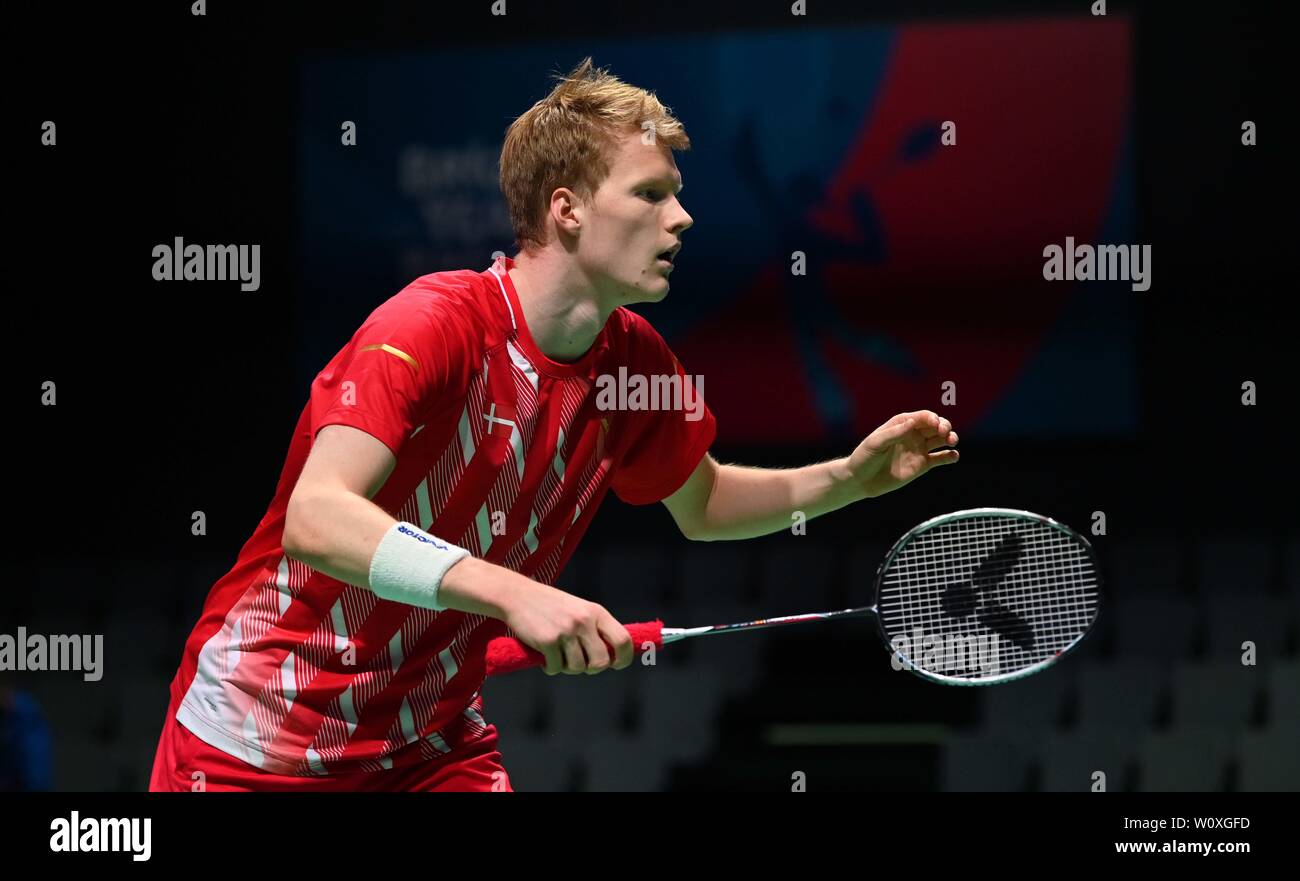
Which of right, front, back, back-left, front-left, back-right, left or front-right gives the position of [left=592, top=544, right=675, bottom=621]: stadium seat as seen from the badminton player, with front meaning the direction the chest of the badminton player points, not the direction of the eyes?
back-left

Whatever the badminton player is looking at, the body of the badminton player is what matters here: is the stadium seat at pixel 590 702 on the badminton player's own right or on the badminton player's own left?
on the badminton player's own left

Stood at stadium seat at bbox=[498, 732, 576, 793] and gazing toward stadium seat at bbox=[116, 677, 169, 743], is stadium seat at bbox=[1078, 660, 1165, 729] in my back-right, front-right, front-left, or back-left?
back-right

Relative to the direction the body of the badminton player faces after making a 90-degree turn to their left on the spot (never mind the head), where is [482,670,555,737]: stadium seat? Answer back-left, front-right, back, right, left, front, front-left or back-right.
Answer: front-left

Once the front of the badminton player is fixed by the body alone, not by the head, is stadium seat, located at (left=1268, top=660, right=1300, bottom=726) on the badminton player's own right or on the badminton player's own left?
on the badminton player's own left

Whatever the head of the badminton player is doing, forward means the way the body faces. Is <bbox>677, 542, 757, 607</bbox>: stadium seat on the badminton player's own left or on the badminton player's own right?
on the badminton player's own left

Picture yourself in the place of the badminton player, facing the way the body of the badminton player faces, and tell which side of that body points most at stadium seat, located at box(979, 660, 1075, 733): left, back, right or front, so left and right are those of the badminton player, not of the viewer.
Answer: left

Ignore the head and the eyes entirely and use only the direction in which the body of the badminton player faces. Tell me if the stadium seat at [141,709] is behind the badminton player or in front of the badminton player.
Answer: behind

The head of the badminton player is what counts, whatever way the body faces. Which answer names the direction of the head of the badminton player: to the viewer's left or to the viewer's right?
to the viewer's right

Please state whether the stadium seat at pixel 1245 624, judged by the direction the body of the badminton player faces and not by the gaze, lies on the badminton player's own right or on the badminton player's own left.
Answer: on the badminton player's own left

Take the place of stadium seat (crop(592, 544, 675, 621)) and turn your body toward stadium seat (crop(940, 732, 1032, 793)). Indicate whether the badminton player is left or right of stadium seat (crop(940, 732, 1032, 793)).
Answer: right

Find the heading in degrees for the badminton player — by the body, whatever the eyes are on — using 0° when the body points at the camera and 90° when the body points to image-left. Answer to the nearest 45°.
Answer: approximately 315°

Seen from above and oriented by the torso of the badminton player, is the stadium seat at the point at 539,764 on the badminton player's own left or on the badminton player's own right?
on the badminton player's own left
